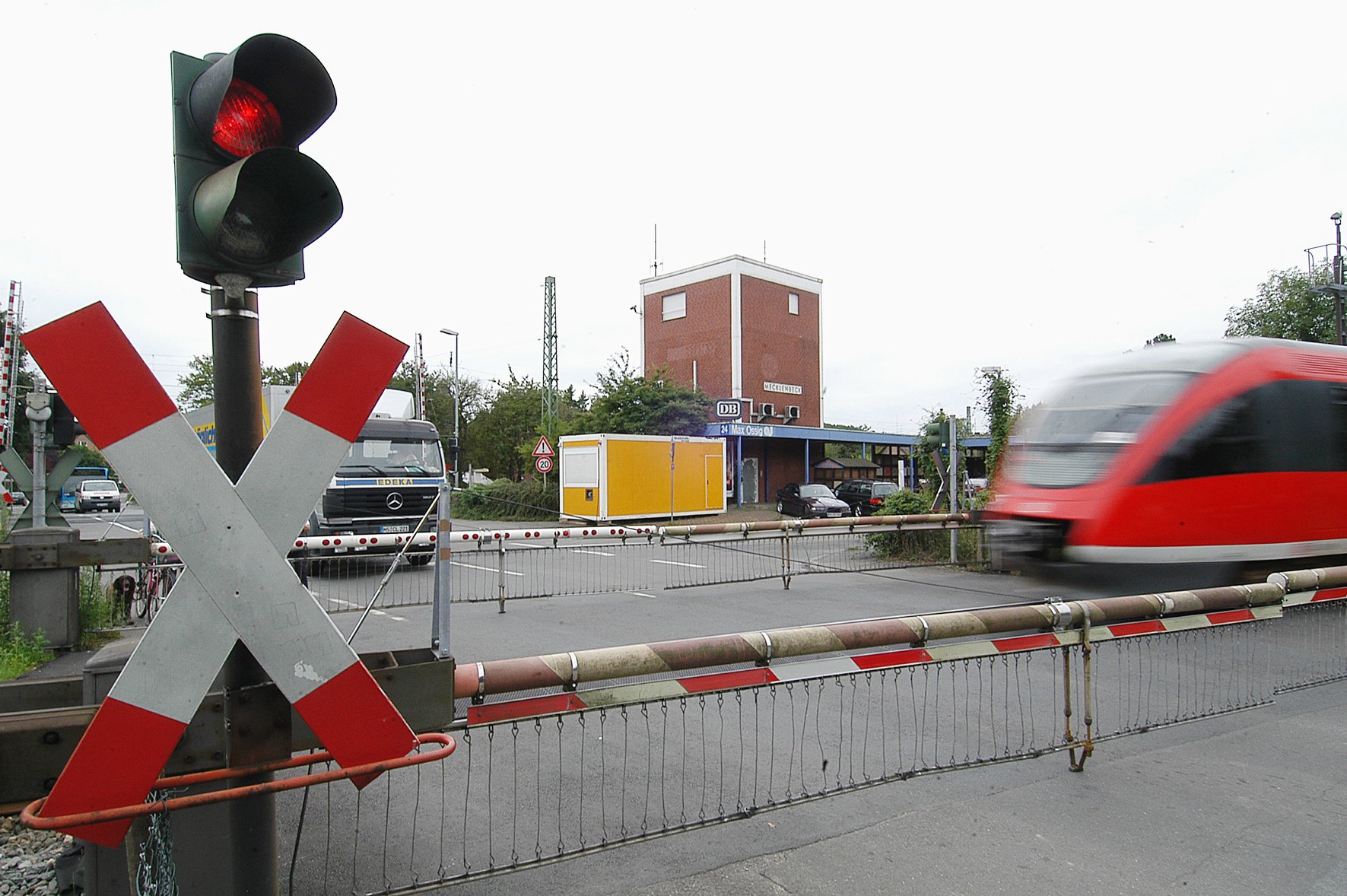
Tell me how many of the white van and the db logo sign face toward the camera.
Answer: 2

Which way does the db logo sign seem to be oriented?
toward the camera

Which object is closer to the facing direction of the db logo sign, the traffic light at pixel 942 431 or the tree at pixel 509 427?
the traffic light

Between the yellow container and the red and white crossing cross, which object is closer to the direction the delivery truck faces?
the red and white crossing cross

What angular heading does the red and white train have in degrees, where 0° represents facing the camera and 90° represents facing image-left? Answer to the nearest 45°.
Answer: approximately 45°

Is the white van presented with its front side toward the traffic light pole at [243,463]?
yes

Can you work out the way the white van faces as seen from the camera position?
facing the viewer

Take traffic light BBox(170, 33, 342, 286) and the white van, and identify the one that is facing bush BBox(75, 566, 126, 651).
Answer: the white van

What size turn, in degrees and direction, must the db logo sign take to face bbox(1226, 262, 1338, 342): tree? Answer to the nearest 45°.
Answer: approximately 90° to its left
